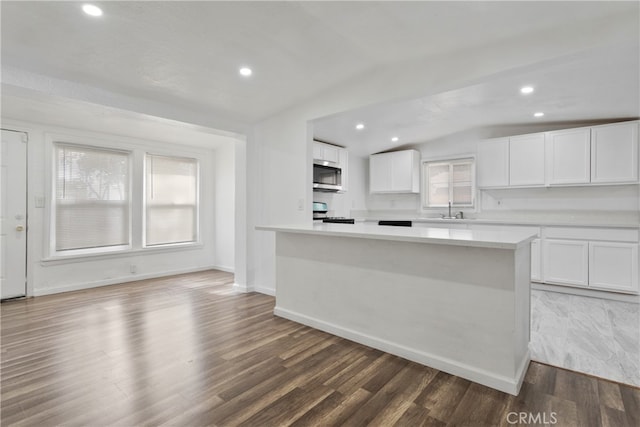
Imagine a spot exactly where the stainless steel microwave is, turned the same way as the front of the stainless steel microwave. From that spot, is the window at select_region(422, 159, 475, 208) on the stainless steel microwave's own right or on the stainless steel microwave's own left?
on the stainless steel microwave's own left

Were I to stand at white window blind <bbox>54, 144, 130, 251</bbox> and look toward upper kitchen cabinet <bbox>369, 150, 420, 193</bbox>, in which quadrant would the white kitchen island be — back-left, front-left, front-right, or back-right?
front-right

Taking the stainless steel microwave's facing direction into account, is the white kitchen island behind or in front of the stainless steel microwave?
in front

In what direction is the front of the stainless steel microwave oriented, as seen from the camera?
facing the viewer and to the right of the viewer

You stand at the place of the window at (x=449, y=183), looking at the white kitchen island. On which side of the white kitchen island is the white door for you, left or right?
right

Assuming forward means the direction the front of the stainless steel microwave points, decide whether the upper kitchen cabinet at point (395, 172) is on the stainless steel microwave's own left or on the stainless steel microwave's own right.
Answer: on the stainless steel microwave's own left

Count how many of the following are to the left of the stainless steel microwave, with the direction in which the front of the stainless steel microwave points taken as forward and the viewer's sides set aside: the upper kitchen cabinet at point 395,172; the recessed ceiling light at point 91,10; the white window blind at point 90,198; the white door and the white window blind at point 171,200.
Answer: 1

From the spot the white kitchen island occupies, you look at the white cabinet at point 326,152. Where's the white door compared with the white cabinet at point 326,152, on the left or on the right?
left

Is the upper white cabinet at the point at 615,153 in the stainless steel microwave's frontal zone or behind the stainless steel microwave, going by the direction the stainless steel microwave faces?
frontal zone

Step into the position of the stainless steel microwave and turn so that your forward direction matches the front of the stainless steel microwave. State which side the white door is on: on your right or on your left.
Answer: on your right
